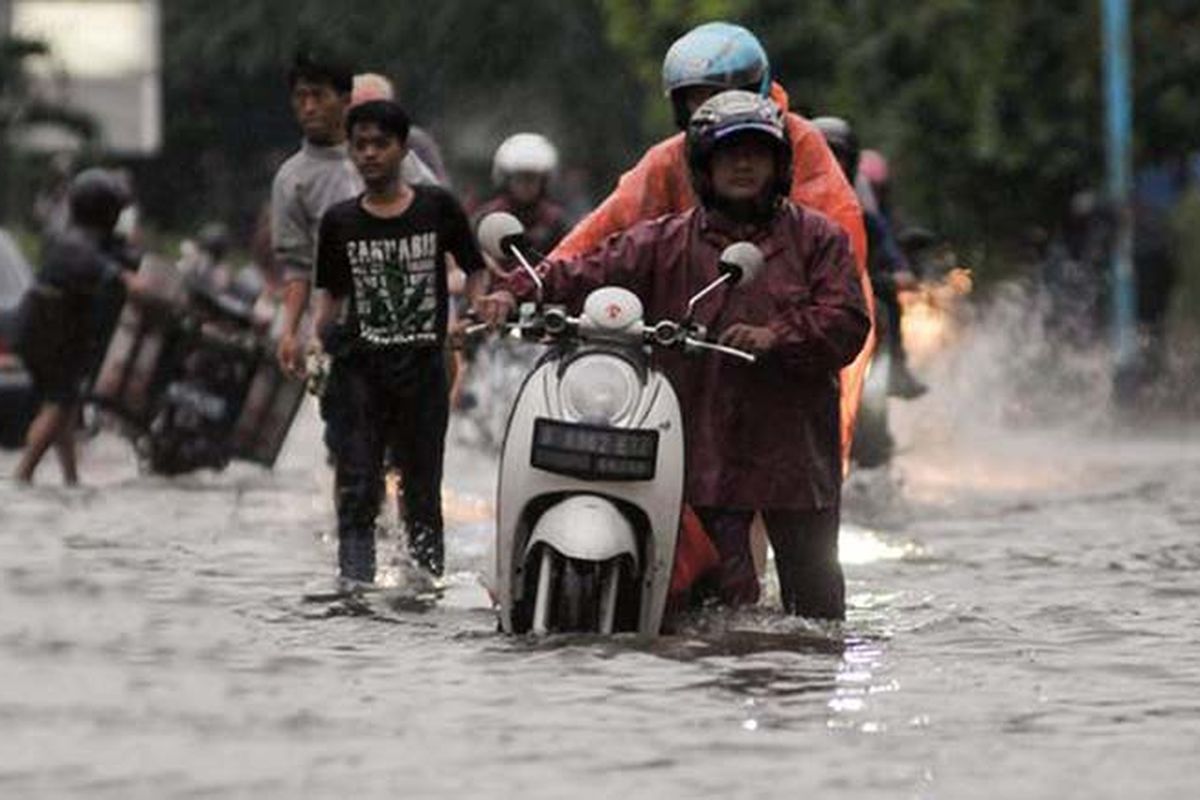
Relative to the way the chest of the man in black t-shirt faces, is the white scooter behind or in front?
in front

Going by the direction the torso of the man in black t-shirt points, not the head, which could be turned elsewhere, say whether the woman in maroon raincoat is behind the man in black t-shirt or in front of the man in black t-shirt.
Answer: in front

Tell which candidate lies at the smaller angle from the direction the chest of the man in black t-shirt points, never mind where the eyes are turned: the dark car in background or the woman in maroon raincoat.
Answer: the woman in maroon raincoat

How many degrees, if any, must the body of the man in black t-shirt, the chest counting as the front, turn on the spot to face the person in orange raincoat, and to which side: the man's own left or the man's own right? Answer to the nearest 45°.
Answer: approximately 45° to the man's own left

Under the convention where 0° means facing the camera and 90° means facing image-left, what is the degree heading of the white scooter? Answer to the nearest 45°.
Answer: approximately 0°
